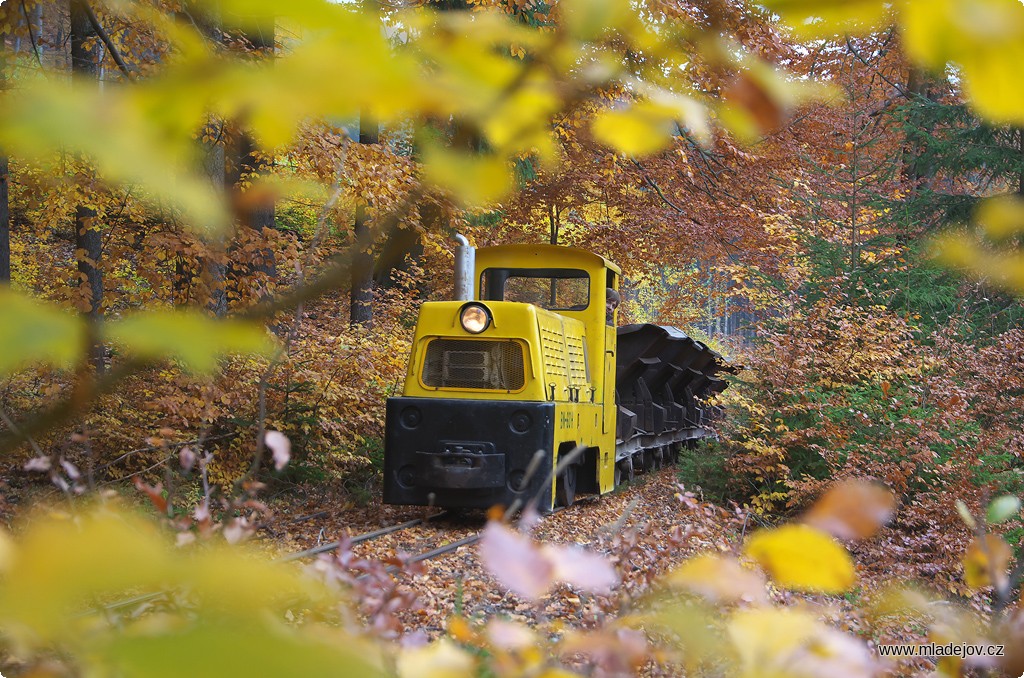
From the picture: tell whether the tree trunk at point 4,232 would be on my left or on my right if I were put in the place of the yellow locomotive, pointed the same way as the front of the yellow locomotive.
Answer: on my right

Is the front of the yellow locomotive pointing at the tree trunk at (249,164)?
no

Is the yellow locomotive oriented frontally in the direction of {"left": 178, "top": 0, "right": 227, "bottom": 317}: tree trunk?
no

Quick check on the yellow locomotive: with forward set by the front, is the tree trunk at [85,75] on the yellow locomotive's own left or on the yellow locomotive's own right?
on the yellow locomotive's own right

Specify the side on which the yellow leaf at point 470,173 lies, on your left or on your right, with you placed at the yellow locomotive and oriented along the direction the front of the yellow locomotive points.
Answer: on your left

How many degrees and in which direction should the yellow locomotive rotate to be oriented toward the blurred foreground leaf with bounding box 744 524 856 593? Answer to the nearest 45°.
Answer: approximately 45° to its left

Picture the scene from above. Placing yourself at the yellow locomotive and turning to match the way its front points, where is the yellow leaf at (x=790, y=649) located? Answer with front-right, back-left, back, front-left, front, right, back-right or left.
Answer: front-left

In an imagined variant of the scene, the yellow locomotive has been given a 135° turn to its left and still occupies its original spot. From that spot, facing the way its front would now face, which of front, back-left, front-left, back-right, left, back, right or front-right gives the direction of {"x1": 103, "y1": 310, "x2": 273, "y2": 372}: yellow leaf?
right

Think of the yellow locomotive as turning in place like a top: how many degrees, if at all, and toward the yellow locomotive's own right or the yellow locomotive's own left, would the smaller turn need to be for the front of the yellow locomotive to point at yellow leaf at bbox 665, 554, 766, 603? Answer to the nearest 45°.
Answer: approximately 45° to the yellow locomotive's own left

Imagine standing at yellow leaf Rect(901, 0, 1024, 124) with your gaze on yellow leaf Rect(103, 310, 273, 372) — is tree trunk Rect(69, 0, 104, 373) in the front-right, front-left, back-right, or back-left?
front-right

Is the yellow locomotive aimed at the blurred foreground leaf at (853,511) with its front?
no

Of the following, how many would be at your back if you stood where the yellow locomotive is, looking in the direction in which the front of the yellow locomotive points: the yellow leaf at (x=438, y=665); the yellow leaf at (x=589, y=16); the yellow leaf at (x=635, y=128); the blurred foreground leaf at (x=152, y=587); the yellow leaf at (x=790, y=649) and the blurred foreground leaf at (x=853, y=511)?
0
